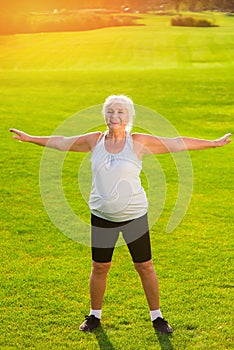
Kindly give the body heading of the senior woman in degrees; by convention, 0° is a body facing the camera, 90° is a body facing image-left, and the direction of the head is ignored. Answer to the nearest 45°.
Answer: approximately 0°
